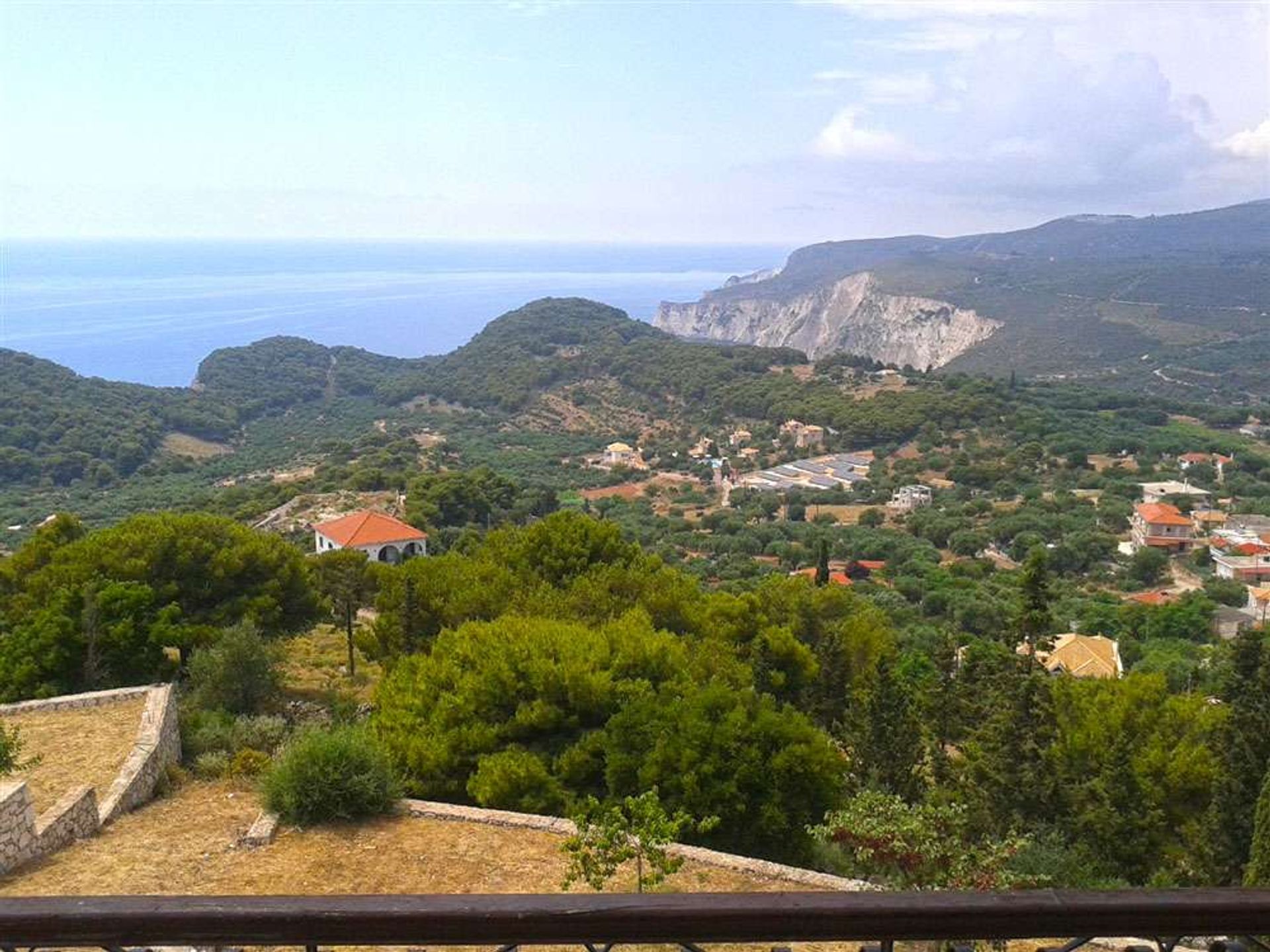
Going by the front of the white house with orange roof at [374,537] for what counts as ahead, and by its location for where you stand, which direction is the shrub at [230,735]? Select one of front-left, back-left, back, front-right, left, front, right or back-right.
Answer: front-right

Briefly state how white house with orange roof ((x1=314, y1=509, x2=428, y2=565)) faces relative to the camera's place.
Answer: facing the viewer and to the right of the viewer

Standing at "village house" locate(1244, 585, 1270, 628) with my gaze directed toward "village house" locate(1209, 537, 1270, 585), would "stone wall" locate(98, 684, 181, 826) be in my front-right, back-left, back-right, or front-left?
back-left

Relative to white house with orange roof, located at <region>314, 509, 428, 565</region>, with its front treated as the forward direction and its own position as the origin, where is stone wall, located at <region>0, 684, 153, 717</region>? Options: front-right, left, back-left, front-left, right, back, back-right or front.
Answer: front-right

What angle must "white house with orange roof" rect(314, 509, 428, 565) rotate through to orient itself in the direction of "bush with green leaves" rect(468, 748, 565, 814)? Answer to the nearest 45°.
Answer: approximately 45° to its right

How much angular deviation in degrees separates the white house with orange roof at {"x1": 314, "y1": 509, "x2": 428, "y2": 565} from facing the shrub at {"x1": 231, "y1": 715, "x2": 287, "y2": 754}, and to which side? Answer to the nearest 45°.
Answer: approximately 45° to its right

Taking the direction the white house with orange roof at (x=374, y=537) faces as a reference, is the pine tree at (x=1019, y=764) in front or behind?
in front

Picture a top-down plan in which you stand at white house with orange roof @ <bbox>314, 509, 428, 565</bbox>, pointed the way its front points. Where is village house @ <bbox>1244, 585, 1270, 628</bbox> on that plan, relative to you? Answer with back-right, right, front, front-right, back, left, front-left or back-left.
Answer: front-left

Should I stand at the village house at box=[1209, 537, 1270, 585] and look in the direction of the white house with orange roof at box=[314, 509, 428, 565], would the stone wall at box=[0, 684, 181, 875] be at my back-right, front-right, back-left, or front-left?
front-left

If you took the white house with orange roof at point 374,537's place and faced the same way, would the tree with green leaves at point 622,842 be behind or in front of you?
in front

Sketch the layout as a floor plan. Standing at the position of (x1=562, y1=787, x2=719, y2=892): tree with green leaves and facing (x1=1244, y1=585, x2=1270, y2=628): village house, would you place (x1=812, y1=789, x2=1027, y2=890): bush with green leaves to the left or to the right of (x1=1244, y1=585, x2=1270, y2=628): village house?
right

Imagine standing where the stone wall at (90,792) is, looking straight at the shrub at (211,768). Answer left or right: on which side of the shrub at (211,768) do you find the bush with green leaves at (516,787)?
right
